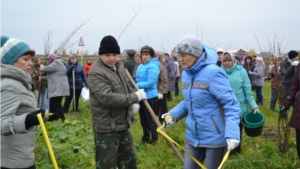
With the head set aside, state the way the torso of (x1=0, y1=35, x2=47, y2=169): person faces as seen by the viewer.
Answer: to the viewer's right

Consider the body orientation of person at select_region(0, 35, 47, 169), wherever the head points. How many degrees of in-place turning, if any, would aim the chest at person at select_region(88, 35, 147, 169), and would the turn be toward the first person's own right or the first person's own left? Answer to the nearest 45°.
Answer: approximately 45° to the first person's own left

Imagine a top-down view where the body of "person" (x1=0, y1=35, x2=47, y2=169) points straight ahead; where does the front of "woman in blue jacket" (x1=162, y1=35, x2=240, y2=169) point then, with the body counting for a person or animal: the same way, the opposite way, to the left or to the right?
the opposite way

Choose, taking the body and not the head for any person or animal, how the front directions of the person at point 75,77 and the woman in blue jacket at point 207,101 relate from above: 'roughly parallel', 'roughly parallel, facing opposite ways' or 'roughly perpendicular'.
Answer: roughly perpendicular

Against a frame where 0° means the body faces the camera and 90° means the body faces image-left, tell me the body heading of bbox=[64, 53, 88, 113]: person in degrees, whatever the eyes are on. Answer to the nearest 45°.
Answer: approximately 0°

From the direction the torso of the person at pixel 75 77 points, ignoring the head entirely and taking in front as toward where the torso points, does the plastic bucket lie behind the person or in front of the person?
in front

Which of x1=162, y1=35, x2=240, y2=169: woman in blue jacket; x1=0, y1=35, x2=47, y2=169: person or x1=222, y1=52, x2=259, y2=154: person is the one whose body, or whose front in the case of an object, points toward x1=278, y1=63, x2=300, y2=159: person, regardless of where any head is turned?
x1=0, y1=35, x2=47, y2=169: person

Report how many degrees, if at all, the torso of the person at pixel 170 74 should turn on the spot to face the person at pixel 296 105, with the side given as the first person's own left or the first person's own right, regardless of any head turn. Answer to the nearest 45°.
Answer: approximately 90° to the first person's own left

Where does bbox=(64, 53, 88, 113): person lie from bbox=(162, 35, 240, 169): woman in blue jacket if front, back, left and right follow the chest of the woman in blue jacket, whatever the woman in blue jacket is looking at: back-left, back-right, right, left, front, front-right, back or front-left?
right

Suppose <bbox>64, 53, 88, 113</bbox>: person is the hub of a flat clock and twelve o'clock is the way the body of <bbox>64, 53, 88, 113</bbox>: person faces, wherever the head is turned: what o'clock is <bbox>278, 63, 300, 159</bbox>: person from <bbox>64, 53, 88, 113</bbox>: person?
<bbox>278, 63, 300, 159</bbox>: person is roughly at 11 o'clock from <bbox>64, 53, 88, 113</bbox>: person.
